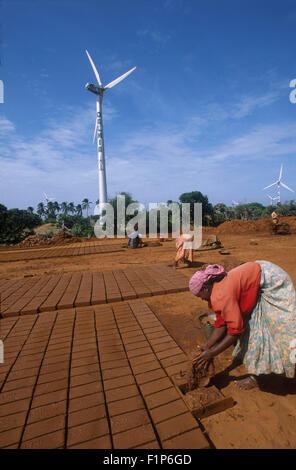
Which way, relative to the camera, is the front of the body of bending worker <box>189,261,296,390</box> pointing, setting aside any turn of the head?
to the viewer's left

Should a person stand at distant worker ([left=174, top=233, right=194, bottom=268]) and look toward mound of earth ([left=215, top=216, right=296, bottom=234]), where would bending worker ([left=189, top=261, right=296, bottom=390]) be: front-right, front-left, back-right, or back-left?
back-right

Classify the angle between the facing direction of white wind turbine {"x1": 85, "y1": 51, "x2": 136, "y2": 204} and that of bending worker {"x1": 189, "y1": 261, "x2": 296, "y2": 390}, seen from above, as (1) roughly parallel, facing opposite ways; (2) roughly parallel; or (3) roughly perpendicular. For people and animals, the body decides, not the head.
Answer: roughly perpendicular

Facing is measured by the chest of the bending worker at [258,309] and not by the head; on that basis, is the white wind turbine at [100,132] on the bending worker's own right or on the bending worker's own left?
on the bending worker's own right

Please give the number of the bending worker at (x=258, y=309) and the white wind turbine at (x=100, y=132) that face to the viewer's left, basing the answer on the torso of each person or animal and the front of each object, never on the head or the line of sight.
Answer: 1

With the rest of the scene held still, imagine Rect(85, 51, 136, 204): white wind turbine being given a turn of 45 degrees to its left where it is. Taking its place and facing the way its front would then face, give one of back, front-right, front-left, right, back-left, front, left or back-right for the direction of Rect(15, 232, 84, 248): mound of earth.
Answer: back

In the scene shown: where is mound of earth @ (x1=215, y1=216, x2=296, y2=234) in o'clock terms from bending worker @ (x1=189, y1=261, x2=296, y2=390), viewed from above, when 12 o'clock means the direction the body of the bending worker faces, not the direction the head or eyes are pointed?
The mound of earth is roughly at 3 o'clock from the bending worker.

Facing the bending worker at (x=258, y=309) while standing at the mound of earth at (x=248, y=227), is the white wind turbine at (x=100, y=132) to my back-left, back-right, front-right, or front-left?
back-right

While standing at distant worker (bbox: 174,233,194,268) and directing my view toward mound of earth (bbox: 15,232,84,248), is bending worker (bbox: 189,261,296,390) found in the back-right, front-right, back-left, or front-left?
back-left
